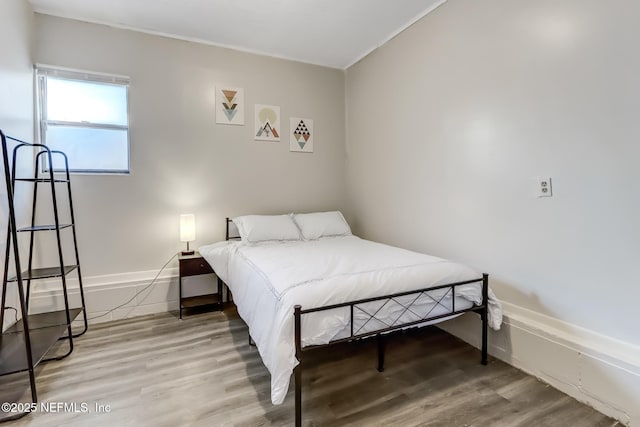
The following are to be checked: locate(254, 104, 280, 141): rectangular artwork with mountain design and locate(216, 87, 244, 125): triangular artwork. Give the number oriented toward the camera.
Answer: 2

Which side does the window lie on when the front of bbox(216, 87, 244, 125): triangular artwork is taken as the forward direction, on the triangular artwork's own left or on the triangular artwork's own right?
on the triangular artwork's own right

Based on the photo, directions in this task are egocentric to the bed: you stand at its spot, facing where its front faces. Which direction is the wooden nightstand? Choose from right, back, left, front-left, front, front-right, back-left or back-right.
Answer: back

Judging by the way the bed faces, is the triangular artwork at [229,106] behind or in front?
behind

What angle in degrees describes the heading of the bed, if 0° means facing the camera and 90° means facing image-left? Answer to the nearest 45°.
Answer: approximately 315°

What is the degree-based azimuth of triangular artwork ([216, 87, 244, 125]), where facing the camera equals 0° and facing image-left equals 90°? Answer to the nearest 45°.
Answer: approximately 0°

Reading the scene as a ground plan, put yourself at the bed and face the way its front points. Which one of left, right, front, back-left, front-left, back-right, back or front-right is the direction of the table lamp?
back
